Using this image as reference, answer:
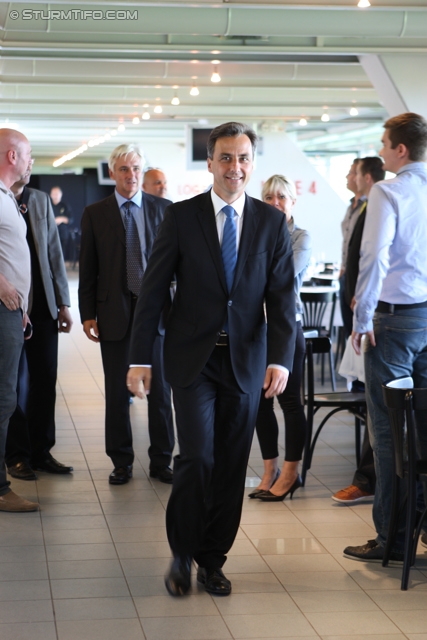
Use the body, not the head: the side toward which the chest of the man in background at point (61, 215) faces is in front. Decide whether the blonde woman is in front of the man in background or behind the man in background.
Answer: in front

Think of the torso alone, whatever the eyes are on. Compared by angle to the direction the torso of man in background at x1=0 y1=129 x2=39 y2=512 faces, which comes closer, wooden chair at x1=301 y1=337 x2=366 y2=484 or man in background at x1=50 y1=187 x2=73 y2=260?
the wooden chair

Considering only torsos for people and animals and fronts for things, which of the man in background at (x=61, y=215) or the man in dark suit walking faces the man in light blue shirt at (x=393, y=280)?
the man in background

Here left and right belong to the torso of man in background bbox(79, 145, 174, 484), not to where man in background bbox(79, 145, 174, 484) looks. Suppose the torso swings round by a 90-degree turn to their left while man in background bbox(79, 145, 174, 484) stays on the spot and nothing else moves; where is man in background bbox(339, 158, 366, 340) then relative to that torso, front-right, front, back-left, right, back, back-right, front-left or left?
front-left

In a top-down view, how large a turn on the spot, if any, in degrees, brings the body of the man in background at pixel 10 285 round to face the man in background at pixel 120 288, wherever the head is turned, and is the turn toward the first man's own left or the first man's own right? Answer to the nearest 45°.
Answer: approximately 45° to the first man's own left

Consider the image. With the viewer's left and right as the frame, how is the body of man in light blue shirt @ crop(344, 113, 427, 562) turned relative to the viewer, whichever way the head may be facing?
facing away from the viewer and to the left of the viewer

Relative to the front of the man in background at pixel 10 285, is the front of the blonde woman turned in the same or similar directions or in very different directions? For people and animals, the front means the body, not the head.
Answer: very different directions

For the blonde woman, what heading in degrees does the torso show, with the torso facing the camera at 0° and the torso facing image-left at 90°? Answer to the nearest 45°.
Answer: approximately 45°

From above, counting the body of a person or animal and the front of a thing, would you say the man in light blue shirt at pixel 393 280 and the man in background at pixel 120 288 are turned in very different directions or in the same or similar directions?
very different directions

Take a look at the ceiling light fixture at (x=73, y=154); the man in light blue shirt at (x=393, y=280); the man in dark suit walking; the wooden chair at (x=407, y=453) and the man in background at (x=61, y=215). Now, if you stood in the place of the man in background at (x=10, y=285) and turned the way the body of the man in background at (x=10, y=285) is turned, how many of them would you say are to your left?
2
